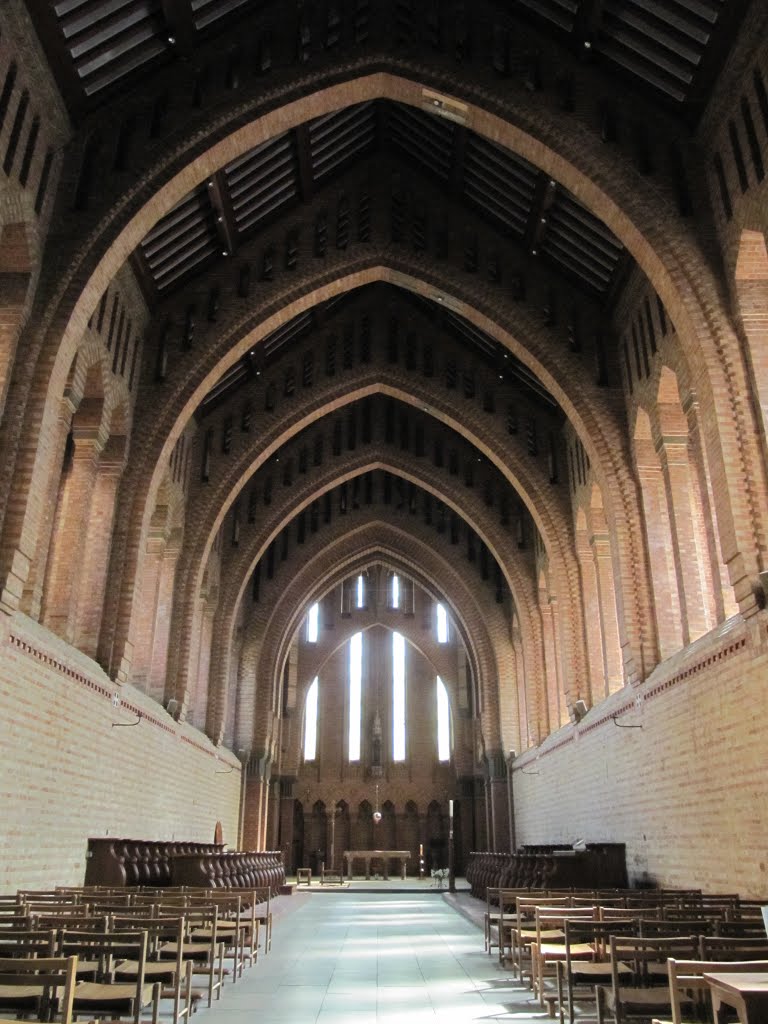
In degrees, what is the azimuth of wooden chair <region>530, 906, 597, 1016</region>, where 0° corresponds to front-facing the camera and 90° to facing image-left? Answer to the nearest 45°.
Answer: approximately 180°

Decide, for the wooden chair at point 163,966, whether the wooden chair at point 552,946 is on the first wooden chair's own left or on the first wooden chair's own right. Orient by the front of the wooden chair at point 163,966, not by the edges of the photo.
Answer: on the first wooden chair's own right

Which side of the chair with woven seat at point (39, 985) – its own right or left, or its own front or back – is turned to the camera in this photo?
back

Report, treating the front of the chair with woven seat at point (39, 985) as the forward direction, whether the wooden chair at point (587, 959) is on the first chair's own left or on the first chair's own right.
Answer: on the first chair's own right

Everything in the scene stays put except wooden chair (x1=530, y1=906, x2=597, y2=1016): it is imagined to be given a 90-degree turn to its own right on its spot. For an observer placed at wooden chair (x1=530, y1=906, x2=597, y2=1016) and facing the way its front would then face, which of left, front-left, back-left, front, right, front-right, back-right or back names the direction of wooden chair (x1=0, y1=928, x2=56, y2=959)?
back-right

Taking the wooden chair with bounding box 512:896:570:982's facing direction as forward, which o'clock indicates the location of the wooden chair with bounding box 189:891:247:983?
the wooden chair with bounding box 189:891:247:983 is roughly at 9 o'clock from the wooden chair with bounding box 512:896:570:982.

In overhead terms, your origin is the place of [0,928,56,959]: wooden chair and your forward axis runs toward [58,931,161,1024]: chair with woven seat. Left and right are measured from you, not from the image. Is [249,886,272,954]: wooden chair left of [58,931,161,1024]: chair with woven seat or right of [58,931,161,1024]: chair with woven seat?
left

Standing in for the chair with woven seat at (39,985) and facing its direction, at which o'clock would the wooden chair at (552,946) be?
The wooden chair is roughly at 2 o'clock from the chair with woven seat.

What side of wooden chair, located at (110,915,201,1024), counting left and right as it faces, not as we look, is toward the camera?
back

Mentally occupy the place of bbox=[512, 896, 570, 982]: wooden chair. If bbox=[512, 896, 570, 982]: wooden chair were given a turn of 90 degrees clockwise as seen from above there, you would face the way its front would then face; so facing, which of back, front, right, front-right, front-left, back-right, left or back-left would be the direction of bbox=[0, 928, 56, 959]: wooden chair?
back-right

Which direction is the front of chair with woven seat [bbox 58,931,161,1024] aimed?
away from the camera

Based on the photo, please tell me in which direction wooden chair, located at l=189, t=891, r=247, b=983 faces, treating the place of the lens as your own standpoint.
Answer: facing away from the viewer

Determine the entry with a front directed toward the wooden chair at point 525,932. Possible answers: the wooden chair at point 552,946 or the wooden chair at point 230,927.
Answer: the wooden chair at point 552,946

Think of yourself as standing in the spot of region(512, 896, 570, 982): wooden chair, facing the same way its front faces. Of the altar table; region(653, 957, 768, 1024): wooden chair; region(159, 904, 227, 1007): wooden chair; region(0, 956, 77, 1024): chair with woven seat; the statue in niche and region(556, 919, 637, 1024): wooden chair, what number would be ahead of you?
2

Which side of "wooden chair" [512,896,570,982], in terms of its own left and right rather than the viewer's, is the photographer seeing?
back
